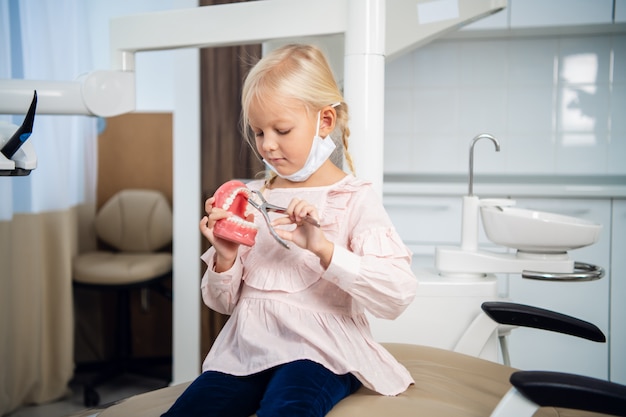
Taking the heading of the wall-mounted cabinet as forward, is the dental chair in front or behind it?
in front

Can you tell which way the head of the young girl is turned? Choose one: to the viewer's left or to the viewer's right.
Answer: to the viewer's left

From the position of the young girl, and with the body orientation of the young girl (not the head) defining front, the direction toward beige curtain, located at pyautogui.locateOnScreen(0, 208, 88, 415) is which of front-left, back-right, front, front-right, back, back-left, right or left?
right

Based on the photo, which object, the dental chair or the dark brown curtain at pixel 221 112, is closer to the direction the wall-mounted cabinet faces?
the dental chair

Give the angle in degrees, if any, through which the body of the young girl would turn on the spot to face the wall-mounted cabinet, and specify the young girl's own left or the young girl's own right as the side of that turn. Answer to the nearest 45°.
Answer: approximately 180°

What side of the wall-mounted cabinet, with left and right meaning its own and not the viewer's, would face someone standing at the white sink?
front

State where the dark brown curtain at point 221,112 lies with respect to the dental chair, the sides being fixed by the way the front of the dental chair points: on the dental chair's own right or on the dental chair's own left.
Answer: on the dental chair's own right

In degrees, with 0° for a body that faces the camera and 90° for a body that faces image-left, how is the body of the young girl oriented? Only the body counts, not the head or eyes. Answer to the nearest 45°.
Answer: approximately 45°

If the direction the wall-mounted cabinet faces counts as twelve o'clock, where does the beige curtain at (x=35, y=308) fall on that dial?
The beige curtain is roughly at 2 o'clock from the wall-mounted cabinet.
